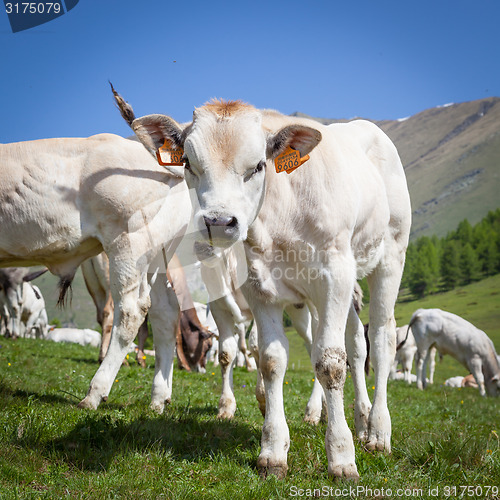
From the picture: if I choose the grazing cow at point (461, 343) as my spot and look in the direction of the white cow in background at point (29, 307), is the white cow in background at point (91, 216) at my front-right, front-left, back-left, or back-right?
front-left

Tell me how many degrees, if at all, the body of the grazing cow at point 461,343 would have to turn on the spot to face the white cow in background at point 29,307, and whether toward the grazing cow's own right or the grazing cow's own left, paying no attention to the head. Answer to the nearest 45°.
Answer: approximately 180°

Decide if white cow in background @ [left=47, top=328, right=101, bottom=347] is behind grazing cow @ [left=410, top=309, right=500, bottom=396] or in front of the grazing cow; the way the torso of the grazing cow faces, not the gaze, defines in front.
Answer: behind

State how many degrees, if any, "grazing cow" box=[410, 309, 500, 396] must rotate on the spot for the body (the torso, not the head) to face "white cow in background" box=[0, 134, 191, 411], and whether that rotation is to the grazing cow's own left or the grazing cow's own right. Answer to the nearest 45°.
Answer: approximately 90° to the grazing cow's own right

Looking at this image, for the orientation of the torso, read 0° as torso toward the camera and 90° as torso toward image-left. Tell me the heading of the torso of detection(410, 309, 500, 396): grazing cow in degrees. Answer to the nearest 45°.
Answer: approximately 270°

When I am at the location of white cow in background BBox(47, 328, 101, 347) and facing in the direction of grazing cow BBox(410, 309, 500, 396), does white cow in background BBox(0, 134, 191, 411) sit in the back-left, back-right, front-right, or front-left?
front-right
